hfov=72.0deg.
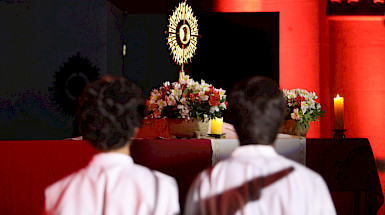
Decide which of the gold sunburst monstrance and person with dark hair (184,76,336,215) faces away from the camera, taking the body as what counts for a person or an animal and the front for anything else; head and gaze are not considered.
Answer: the person with dark hair

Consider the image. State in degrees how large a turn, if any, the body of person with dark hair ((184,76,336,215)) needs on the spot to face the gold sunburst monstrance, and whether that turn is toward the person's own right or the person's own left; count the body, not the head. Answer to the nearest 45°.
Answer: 0° — they already face it

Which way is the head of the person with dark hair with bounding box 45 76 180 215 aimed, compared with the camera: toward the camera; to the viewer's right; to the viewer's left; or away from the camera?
away from the camera

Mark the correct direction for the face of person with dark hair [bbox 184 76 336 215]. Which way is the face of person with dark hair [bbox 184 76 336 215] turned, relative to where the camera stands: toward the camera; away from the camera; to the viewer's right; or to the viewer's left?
away from the camera

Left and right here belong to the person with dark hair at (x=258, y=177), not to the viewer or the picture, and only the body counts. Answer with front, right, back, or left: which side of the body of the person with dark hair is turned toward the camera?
back

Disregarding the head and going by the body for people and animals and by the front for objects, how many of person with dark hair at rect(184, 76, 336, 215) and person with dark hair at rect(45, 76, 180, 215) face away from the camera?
2

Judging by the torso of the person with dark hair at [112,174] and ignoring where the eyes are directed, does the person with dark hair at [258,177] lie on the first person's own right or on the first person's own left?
on the first person's own right

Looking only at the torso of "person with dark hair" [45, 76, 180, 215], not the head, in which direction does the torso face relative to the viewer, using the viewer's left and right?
facing away from the viewer

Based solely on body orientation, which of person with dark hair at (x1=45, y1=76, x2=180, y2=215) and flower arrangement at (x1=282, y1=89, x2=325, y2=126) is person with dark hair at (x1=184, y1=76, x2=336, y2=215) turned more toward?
the flower arrangement

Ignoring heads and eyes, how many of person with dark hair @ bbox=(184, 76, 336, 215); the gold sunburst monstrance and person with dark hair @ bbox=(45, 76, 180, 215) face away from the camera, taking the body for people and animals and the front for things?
2

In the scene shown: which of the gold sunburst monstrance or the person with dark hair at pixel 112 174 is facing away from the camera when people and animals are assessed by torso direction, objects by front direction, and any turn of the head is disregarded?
the person with dark hair

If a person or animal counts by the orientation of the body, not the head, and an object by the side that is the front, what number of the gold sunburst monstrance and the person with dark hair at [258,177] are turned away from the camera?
1
